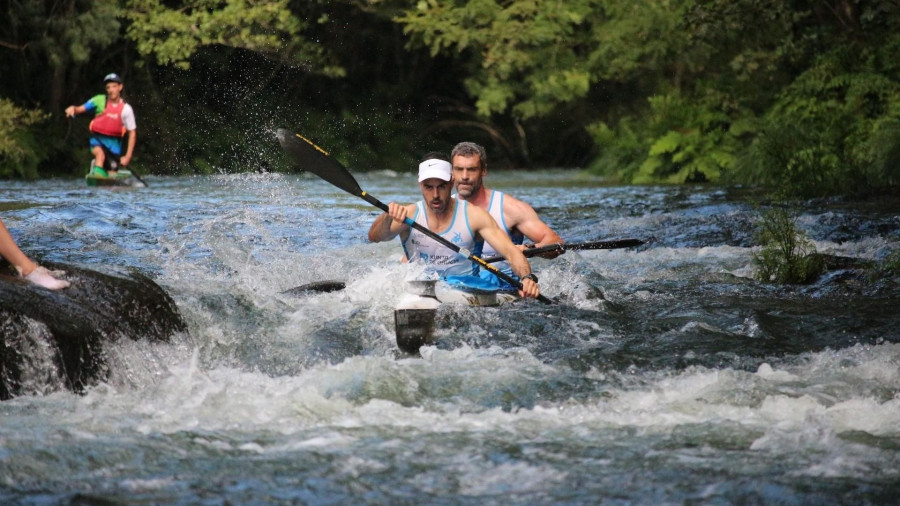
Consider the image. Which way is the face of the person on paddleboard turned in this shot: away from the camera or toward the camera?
toward the camera

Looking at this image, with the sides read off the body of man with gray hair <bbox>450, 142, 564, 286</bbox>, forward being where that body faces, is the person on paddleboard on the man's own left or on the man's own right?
on the man's own right

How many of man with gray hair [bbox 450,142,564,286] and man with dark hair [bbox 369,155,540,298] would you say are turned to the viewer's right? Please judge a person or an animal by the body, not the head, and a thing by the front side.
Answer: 0

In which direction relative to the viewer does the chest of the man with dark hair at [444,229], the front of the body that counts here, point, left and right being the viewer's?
facing the viewer

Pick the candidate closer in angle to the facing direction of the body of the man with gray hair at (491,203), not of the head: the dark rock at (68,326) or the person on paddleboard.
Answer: the dark rock

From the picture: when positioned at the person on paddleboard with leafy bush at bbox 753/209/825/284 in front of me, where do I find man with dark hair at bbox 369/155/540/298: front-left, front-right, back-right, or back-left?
front-right

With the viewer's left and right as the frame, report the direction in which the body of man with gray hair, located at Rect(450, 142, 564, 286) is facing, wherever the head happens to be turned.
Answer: facing the viewer and to the left of the viewer

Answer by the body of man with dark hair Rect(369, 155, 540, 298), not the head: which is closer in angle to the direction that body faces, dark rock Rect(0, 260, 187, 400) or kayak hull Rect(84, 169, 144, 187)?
the dark rock

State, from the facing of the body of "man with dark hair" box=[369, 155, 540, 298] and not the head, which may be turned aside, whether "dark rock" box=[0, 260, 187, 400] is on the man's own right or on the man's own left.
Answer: on the man's own right

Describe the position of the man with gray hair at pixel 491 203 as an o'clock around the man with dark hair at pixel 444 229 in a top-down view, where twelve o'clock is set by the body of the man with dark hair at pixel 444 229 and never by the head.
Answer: the man with gray hair at pixel 491 203 is roughly at 7 o'clock from the man with dark hair at pixel 444 229.

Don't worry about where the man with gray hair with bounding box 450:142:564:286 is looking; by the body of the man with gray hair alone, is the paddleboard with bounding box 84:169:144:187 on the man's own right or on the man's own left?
on the man's own right
